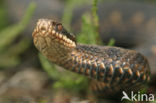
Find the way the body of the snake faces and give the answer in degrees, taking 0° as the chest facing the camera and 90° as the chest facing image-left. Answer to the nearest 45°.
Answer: approximately 45°
